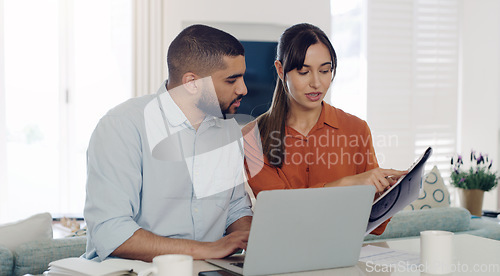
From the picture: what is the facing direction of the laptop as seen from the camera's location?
facing away from the viewer and to the left of the viewer

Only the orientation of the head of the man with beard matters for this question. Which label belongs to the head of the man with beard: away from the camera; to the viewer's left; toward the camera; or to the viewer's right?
to the viewer's right

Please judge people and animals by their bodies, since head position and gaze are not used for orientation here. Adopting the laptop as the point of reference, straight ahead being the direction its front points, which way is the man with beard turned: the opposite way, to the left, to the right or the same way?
the opposite way

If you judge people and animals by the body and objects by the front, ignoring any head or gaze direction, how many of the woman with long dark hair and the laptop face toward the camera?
1

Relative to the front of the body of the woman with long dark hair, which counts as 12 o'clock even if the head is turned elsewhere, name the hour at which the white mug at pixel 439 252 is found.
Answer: The white mug is roughly at 11 o'clock from the woman with long dark hair.

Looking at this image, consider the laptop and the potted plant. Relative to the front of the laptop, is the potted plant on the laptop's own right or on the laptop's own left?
on the laptop's own right

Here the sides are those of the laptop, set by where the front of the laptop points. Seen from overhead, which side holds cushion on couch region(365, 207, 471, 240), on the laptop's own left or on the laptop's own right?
on the laptop's own right

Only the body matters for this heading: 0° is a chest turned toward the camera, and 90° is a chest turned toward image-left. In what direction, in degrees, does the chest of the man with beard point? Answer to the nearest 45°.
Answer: approximately 315°

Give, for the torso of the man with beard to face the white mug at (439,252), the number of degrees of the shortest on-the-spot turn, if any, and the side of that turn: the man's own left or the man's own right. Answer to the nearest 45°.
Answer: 0° — they already face it

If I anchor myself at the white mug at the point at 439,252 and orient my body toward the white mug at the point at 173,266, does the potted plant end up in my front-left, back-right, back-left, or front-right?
back-right
